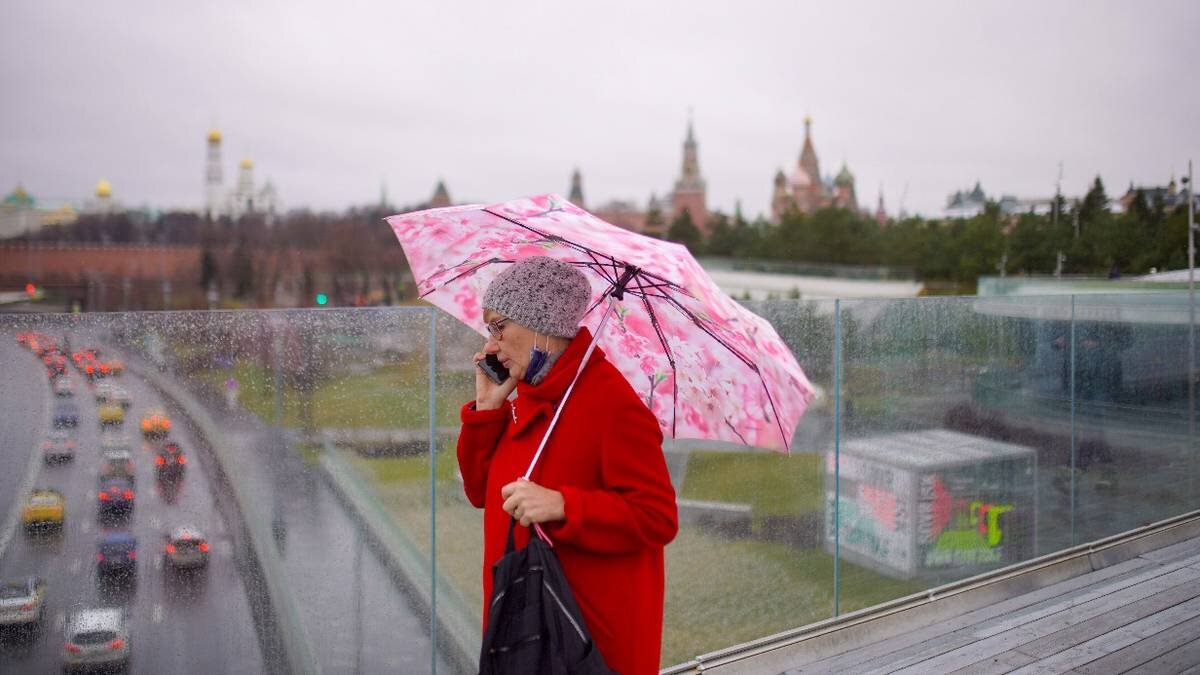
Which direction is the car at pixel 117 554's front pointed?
away from the camera

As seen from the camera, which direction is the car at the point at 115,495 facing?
away from the camera

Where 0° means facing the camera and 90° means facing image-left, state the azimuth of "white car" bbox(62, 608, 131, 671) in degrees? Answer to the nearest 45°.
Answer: approximately 180°

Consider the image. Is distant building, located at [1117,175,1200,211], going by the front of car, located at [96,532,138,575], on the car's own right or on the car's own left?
on the car's own right

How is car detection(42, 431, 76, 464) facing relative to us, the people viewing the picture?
facing away from the viewer

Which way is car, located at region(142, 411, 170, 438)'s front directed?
away from the camera

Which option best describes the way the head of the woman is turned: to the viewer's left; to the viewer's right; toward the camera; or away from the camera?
to the viewer's left

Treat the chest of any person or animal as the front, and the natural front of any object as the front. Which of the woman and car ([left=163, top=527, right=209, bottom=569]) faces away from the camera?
the car

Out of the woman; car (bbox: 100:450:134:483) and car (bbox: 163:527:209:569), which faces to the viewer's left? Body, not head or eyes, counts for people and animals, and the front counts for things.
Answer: the woman
